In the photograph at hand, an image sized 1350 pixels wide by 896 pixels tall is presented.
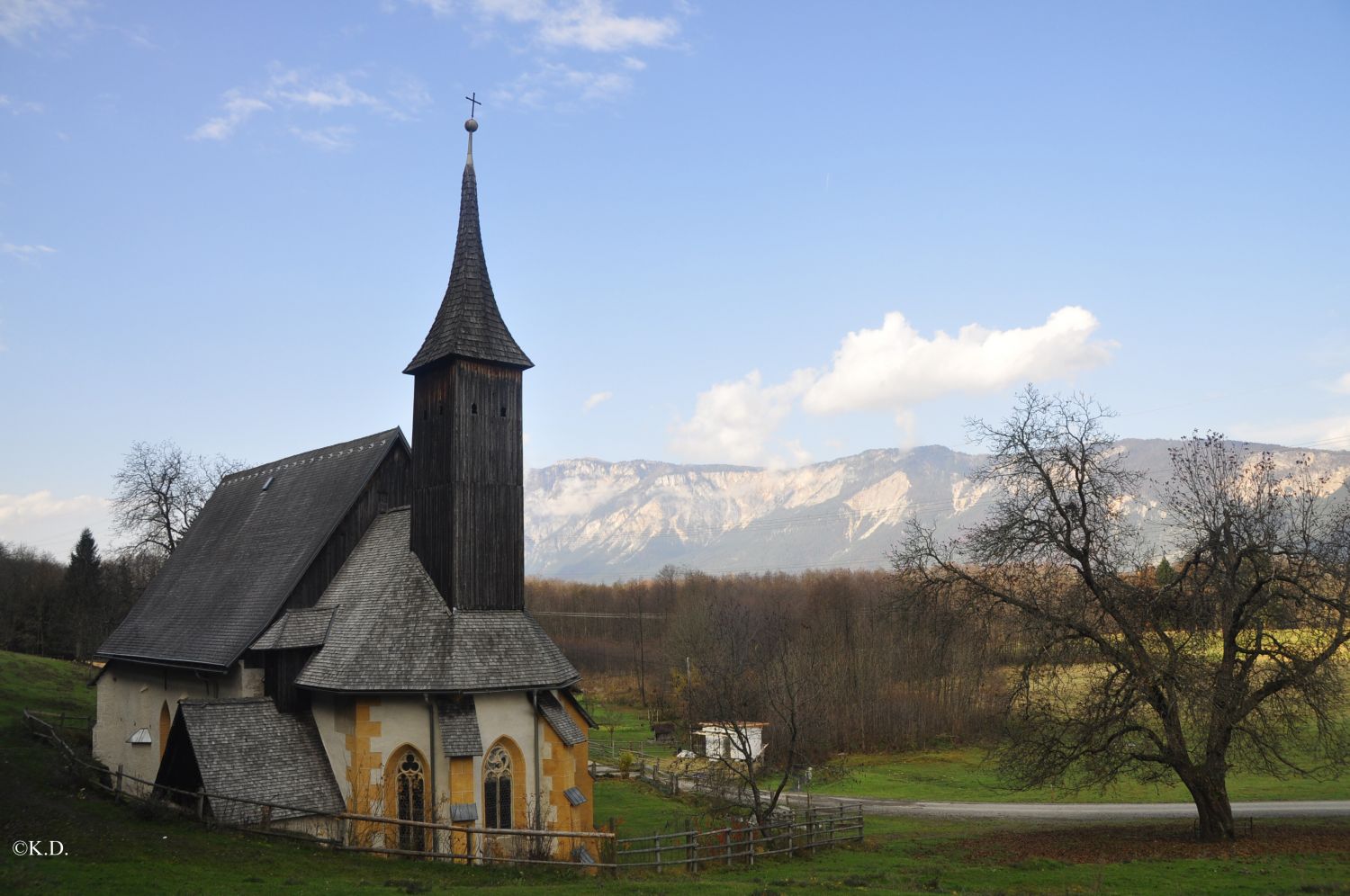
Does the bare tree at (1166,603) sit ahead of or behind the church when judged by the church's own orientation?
behind
